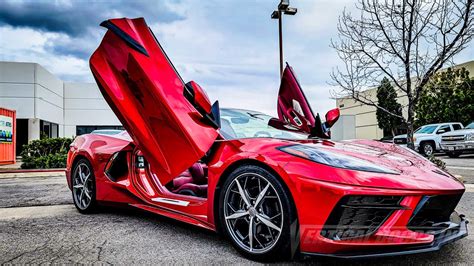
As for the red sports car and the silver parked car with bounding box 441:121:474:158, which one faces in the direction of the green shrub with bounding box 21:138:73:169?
the silver parked car

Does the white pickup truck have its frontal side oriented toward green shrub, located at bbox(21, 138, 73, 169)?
yes

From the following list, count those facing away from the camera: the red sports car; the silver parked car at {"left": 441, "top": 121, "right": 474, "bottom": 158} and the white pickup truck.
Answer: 0

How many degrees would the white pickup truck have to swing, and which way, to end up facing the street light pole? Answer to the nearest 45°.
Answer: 0° — it already faces it

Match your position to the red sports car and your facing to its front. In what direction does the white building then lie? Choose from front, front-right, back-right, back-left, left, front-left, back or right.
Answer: back

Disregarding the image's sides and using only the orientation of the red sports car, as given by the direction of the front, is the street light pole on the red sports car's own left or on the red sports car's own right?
on the red sports car's own left

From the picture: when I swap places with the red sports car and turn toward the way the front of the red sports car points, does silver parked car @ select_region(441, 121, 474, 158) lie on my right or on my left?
on my left

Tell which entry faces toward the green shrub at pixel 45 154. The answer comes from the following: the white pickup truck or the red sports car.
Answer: the white pickup truck

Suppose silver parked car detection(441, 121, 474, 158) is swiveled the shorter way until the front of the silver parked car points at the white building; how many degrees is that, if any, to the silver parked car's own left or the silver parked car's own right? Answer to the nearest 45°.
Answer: approximately 45° to the silver parked car's own right

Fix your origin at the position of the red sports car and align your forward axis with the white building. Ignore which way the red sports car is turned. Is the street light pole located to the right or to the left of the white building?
right

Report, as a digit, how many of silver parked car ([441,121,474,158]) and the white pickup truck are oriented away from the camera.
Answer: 0

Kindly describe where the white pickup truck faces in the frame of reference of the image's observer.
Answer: facing the viewer and to the left of the viewer

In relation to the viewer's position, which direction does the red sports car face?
facing the viewer and to the right of the viewer

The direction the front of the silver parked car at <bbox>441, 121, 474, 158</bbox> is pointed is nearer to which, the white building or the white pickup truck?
the white building

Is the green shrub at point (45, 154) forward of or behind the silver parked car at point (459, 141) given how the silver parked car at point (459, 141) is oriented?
forward

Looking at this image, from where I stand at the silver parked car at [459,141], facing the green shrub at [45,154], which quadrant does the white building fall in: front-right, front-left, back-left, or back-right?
front-right

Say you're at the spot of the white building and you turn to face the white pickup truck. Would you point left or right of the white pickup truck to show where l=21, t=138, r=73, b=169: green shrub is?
right

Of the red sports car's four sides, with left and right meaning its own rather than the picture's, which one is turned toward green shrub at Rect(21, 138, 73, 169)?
back
